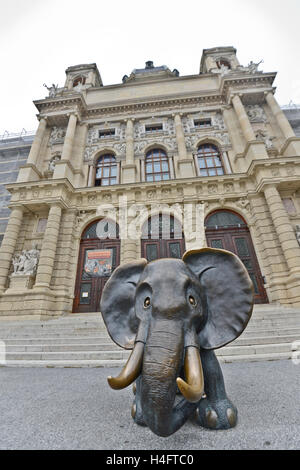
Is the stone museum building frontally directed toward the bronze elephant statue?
yes

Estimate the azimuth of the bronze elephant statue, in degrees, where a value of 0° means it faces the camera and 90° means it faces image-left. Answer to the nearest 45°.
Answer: approximately 0°

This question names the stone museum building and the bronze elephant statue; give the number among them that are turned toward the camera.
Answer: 2

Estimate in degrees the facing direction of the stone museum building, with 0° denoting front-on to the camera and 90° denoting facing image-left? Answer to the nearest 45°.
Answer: approximately 0°

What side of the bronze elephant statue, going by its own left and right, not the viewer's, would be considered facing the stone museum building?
back
